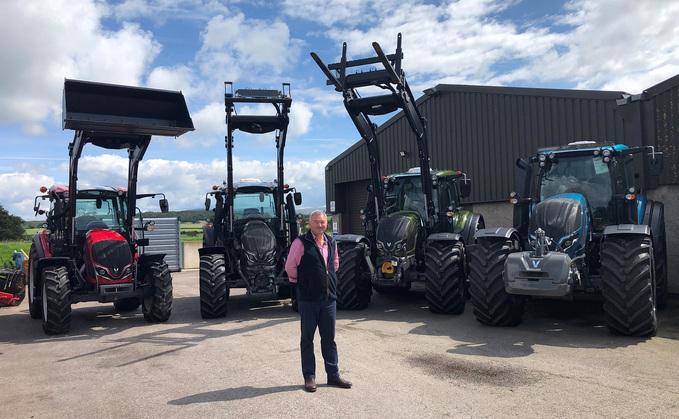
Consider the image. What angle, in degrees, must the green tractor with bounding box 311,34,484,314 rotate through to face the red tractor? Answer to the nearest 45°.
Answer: approximately 45° to its right

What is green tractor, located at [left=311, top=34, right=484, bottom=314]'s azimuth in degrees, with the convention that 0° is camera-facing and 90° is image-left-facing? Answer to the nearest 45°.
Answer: approximately 45°

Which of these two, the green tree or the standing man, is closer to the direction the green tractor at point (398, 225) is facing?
the standing man

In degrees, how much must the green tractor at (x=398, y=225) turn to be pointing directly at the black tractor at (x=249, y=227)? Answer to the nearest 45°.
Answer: approximately 45° to its right

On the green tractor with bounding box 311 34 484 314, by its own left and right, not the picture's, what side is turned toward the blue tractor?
left

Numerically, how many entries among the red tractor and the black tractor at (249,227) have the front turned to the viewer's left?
0
